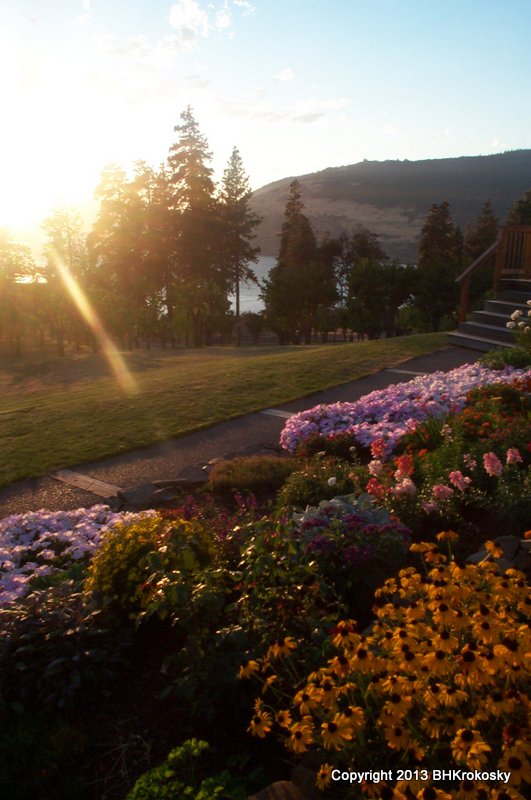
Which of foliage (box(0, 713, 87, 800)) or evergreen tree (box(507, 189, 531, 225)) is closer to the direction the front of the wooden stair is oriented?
the foliage

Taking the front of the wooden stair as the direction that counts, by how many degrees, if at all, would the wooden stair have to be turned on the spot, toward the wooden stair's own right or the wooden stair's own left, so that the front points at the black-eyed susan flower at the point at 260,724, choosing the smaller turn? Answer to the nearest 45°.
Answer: approximately 45° to the wooden stair's own left

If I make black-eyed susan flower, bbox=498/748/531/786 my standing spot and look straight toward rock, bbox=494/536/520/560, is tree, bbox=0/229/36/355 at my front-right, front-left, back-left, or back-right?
front-left

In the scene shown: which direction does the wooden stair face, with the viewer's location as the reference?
facing the viewer and to the left of the viewer

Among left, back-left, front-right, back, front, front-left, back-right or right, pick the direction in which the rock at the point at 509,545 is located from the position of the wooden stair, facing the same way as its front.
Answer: front-left

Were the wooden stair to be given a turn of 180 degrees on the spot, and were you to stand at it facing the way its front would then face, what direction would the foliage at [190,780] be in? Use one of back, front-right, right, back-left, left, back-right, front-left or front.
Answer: back-right

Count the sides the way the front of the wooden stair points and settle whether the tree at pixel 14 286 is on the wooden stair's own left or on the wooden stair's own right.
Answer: on the wooden stair's own right

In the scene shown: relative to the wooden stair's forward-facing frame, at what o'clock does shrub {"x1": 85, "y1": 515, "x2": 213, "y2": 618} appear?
The shrub is roughly at 11 o'clock from the wooden stair.

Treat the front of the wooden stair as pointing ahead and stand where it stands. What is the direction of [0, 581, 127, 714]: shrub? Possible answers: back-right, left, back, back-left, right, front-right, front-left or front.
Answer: front-left

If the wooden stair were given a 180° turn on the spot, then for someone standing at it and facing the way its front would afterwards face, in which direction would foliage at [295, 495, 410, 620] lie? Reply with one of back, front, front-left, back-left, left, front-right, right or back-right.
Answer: back-right

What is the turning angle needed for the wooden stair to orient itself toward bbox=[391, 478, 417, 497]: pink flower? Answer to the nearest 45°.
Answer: approximately 45° to its left

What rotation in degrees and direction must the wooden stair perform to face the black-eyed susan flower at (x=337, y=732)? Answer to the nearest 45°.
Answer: approximately 45° to its left
